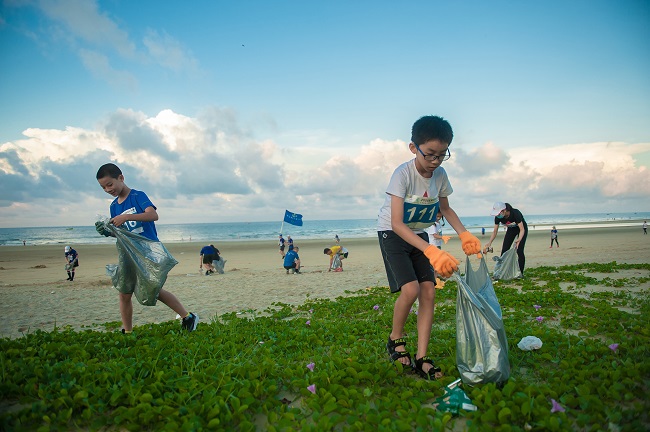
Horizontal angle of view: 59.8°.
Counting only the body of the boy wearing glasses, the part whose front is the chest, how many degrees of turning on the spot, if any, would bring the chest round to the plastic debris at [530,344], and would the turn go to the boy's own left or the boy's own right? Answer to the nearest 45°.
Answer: approximately 90° to the boy's own left

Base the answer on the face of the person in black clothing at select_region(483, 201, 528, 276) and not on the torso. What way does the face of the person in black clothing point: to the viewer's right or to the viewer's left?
to the viewer's left

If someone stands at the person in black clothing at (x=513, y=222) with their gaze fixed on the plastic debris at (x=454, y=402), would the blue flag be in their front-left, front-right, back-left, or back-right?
back-right

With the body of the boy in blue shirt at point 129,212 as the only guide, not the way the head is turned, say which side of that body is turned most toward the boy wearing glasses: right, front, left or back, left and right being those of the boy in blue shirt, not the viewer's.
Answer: left

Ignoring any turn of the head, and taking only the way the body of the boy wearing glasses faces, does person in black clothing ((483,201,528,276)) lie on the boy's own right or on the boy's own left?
on the boy's own left

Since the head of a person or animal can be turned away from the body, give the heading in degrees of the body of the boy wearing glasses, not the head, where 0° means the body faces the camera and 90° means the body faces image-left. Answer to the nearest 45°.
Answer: approximately 315°

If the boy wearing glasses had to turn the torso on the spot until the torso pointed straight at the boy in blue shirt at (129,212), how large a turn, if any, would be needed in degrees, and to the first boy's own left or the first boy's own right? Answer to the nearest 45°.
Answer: approximately 135° to the first boy's own right

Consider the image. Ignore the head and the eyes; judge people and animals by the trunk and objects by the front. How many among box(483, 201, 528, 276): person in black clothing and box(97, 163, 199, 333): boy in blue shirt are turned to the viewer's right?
0

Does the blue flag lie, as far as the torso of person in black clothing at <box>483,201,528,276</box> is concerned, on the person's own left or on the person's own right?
on the person's own right

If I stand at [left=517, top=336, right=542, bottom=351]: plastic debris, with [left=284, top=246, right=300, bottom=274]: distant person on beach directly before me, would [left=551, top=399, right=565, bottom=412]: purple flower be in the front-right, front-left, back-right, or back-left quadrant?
back-left

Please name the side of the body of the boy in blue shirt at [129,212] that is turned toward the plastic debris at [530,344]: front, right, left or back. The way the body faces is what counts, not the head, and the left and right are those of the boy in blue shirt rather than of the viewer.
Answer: left

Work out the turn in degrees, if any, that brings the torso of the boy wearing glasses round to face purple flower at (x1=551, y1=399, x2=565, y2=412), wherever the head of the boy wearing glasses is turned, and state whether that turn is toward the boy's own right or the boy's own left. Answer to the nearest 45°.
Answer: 0° — they already face it

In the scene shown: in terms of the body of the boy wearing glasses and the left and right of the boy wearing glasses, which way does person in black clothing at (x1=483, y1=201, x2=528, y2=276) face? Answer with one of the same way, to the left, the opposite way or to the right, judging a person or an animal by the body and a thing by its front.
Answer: to the right
